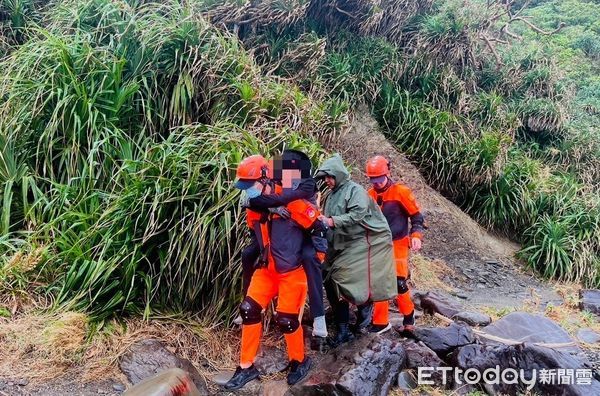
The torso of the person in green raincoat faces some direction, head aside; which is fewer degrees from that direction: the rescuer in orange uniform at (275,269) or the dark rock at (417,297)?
the rescuer in orange uniform

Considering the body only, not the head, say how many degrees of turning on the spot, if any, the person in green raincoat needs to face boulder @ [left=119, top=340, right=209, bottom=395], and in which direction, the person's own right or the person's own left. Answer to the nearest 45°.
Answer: approximately 45° to the person's own left

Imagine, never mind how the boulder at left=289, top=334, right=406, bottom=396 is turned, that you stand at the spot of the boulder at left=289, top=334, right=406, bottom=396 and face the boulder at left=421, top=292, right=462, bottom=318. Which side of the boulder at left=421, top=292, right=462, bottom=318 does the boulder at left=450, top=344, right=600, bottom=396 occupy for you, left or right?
right

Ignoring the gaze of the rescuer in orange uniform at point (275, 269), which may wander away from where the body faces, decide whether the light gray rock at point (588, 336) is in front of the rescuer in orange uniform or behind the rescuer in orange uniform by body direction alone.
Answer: behind

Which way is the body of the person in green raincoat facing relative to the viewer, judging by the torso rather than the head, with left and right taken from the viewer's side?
facing to the left of the viewer

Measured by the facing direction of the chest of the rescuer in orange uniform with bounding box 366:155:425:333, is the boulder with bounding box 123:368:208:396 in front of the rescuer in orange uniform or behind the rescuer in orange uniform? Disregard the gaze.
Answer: in front
